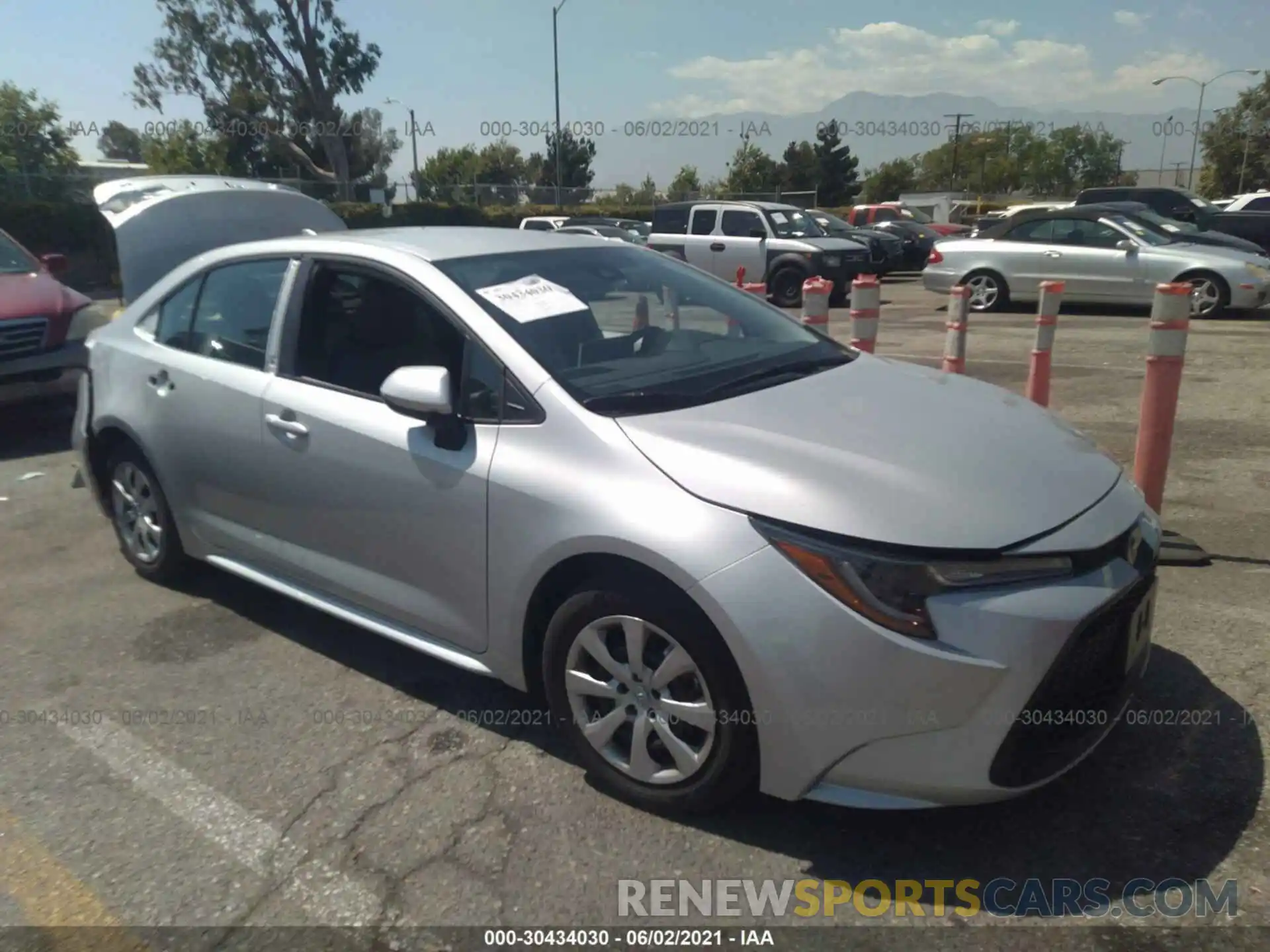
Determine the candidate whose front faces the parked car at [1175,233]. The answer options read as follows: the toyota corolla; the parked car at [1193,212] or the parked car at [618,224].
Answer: the parked car at [618,224]

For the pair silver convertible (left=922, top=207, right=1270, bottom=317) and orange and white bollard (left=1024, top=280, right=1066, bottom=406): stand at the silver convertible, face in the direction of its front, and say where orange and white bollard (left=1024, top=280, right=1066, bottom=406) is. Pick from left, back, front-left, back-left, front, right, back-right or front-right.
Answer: right

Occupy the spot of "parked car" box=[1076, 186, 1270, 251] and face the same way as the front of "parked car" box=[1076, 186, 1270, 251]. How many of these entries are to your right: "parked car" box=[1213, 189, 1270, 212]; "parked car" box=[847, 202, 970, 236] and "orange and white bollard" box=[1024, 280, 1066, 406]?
1

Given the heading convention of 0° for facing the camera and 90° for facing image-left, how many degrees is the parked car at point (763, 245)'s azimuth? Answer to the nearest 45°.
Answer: approximately 315°

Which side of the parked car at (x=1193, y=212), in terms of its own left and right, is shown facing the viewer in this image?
right

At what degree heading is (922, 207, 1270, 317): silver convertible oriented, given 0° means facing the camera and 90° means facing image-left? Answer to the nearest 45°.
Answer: approximately 270°

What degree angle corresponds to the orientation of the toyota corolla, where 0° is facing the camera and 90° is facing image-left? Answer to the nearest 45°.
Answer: approximately 315°

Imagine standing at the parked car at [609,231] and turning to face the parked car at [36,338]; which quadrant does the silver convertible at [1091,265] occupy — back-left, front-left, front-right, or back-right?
front-left

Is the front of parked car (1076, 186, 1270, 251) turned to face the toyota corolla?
no

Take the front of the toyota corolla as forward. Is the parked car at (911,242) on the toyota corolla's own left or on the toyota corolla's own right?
on the toyota corolla's own left

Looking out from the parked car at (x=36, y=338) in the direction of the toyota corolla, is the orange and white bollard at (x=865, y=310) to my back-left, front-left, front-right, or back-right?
front-left

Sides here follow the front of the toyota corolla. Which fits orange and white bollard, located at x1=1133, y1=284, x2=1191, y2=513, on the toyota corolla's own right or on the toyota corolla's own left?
on the toyota corolla's own left

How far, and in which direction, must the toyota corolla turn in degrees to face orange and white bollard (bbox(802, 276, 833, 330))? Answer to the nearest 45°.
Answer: approximately 135° to its left

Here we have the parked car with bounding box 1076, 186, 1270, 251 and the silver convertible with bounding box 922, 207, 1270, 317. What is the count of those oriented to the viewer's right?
2

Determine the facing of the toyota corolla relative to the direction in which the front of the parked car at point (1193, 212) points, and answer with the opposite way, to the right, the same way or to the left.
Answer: the same way

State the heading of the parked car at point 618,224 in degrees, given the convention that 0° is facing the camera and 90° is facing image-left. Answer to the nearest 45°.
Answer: approximately 315°

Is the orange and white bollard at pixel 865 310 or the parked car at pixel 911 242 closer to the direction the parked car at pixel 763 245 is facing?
the orange and white bollard

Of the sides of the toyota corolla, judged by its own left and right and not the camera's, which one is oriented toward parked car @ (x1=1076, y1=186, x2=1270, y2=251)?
left
